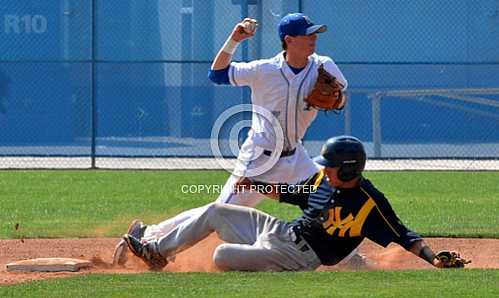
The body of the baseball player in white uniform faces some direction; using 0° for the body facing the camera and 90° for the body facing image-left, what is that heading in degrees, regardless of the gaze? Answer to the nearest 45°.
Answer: approximately 315°

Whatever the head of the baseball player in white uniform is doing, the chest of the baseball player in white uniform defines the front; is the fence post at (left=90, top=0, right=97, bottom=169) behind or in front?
behind
